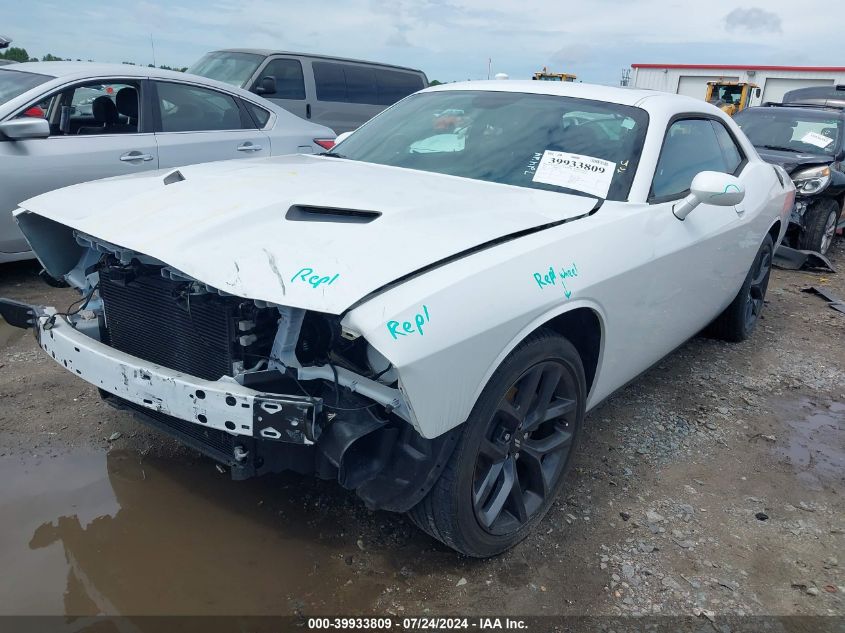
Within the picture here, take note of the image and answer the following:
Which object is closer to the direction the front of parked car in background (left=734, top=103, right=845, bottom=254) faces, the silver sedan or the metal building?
the silver sedan

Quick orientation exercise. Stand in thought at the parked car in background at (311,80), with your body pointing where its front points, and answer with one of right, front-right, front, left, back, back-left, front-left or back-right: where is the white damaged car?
front-left

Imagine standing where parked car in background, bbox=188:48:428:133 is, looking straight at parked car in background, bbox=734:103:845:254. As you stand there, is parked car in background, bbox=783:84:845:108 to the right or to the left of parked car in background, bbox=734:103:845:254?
left

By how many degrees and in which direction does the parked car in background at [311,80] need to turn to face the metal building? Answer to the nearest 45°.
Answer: approximately 180°

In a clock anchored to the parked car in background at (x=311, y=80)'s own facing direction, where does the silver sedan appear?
The silver sedan is roughly at 11 o'clock from the parked car in background.

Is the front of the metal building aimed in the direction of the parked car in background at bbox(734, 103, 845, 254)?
yes

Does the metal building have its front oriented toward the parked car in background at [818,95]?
yes

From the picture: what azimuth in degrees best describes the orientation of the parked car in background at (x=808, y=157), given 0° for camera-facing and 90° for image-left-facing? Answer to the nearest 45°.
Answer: approximately 45°

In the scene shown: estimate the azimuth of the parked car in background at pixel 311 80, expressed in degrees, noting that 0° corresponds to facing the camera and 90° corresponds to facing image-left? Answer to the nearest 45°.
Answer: approximately 45°

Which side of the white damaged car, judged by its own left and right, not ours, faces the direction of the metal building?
back

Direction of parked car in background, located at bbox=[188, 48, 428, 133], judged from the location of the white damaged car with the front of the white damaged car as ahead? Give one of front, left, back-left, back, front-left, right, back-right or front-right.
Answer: back-right
